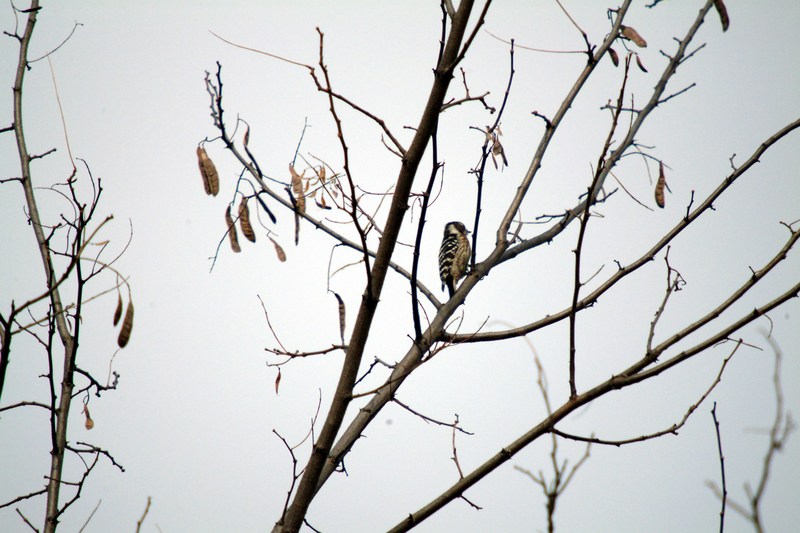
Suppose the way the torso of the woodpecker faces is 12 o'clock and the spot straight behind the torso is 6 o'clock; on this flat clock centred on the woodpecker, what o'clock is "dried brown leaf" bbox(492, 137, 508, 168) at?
The dried brown leaf is roughly at 12 o'clock from the woodpecker.

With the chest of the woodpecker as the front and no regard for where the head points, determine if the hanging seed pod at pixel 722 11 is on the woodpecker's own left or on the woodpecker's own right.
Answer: on the woodpecker's own right
